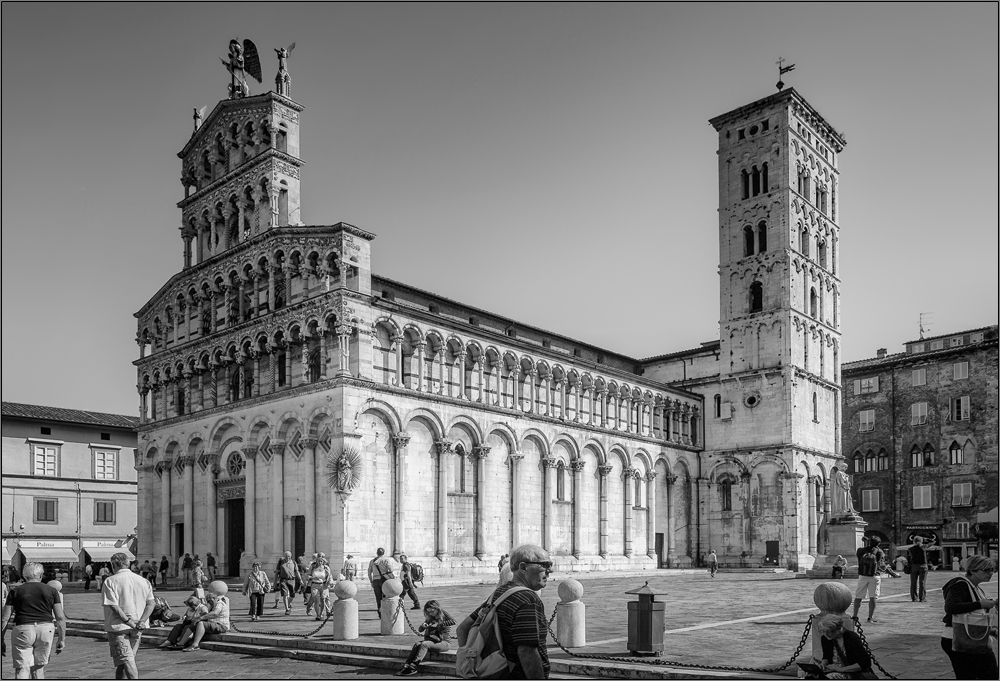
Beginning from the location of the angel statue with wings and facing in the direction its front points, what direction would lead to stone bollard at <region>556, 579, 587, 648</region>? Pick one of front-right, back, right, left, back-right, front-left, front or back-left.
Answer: front-left

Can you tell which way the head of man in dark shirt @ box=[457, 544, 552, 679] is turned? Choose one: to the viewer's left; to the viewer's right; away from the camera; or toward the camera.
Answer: to the viewer's right

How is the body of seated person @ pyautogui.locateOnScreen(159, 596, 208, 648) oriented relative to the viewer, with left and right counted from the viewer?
facing the viewer and to the left of the viewer

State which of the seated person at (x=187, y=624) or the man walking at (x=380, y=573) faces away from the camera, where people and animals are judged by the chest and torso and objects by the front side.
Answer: the man walking

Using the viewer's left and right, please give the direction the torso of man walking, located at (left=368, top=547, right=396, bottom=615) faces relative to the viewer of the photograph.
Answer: facing away from the viewer

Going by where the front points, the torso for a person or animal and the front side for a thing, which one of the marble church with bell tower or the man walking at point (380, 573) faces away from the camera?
the man walking

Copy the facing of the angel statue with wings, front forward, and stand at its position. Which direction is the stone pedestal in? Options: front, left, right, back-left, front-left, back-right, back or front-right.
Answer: back-left

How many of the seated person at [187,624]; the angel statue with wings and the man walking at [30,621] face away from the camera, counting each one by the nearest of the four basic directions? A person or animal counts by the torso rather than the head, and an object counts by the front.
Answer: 1

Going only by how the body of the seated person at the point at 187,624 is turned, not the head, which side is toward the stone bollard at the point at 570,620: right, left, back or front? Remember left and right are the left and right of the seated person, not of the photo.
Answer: left

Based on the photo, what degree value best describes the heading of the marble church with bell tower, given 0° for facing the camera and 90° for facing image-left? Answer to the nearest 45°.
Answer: approximately 45°

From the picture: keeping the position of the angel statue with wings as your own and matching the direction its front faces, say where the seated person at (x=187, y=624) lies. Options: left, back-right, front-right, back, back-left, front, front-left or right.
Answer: front-left
